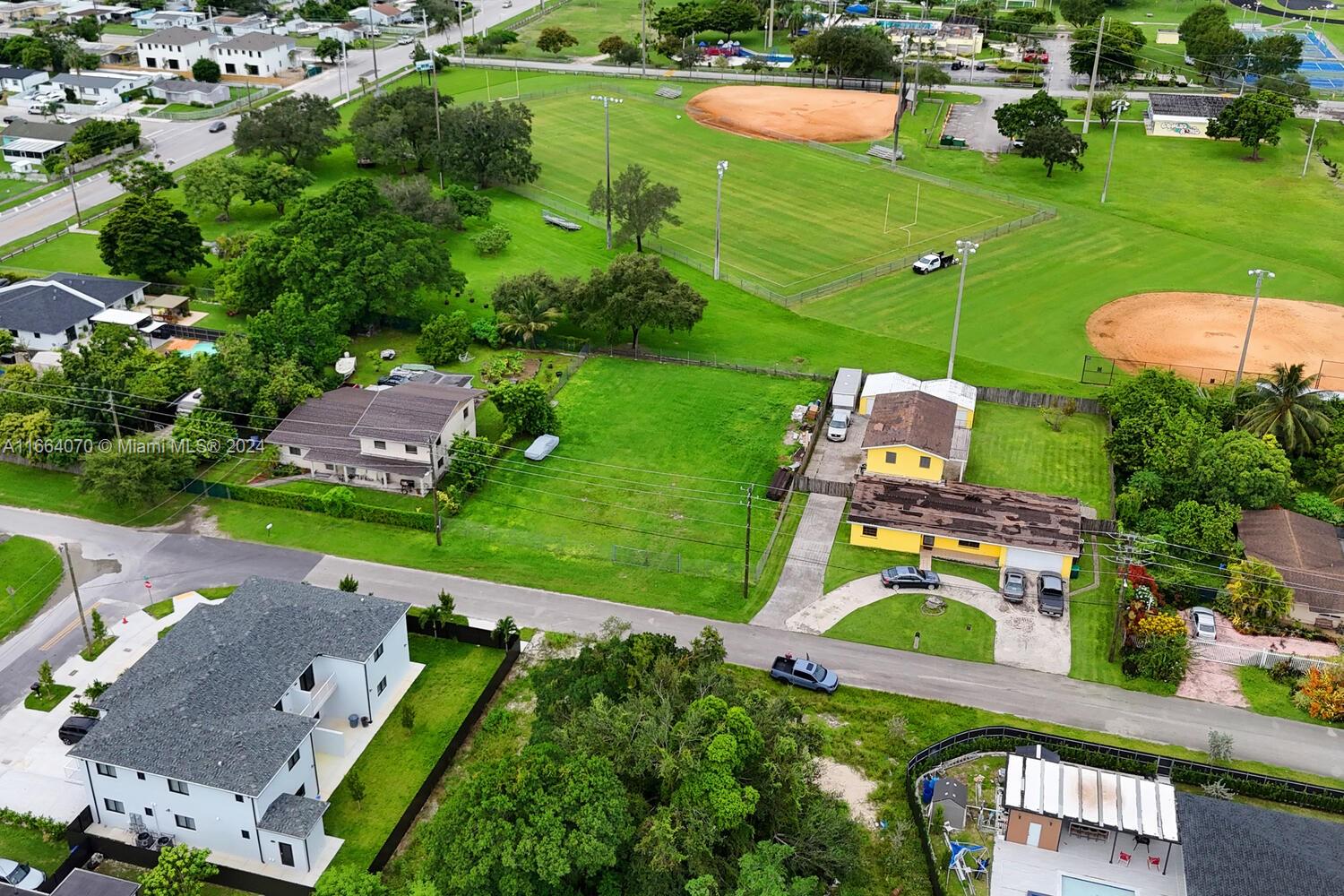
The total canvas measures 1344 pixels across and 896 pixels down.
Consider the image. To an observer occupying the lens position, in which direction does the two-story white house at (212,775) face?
facing away from the viewer and to the left of the viewer

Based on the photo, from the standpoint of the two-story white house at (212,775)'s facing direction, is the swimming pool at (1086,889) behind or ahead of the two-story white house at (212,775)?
behind
